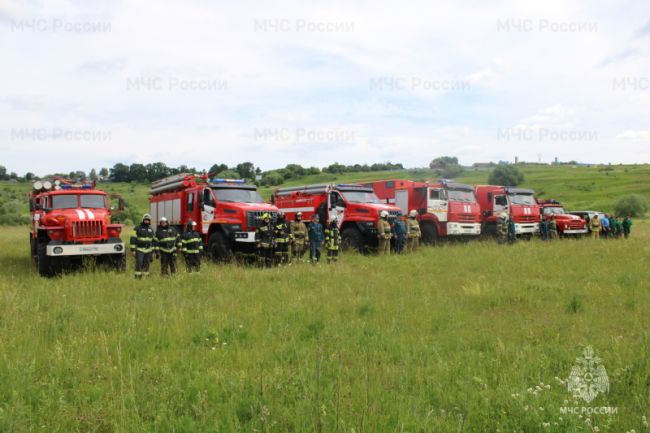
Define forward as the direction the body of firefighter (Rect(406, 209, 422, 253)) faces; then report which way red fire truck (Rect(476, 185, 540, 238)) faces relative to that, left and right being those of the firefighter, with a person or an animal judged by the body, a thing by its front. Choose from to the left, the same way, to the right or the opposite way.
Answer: the same way

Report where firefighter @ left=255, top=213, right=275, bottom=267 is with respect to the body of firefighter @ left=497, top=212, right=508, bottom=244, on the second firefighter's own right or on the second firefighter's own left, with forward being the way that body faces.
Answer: on the second firefighter's own right

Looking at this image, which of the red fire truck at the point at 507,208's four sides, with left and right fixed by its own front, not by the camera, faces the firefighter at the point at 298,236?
right

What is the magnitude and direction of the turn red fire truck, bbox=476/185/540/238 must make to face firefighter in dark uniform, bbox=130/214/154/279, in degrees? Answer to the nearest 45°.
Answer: approximately 90° to its right

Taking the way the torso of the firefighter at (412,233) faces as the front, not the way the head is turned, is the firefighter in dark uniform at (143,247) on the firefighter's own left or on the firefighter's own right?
on the firefighter's own right

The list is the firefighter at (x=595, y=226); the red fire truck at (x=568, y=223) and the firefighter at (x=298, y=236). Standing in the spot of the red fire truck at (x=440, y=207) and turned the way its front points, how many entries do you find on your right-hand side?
1

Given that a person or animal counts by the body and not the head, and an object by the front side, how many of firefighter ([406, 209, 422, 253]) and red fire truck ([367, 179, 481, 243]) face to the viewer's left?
0

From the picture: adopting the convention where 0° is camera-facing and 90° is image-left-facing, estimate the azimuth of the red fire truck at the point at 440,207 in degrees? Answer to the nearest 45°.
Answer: approximately 315°

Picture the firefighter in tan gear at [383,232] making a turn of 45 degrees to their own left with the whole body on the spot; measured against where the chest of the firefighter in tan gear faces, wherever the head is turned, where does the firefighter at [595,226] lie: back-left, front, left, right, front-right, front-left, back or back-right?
front-left

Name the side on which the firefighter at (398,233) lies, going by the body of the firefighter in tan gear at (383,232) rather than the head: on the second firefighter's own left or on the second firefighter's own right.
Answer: on the second firefighter's own left

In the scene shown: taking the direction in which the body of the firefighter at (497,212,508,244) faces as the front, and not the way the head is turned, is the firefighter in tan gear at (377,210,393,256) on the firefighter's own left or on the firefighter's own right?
on the firefighter's own right

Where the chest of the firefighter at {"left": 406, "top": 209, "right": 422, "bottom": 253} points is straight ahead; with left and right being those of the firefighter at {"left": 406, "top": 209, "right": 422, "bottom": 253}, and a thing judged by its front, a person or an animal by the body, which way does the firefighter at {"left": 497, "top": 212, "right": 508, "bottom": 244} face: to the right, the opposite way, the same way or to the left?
the same way

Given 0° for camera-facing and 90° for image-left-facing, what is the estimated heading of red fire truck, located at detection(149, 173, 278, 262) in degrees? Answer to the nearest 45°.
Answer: approximately 315°

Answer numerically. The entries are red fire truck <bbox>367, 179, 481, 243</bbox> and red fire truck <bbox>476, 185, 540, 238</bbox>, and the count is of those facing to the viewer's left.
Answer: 0

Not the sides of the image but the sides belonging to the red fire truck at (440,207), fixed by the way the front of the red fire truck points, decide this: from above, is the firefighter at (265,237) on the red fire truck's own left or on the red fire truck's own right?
on the red fire truck's own right

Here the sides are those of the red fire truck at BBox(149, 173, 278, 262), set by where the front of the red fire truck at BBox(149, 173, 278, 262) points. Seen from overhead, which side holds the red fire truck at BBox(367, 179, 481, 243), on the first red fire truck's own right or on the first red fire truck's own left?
on the first red fire truck's own left

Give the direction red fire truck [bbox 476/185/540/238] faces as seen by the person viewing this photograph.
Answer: facing the viewer and to the right of the viewer

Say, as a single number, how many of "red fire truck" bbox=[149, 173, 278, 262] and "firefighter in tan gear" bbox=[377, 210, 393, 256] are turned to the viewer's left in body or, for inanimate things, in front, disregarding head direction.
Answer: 0

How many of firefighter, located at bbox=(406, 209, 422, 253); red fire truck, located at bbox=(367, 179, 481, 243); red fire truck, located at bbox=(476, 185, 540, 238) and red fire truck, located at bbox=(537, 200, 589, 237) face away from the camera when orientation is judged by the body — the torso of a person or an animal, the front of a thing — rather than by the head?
0
